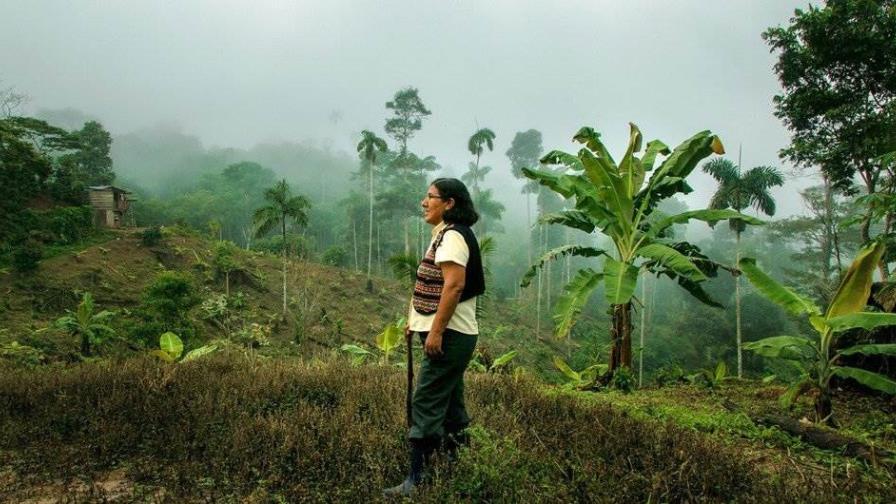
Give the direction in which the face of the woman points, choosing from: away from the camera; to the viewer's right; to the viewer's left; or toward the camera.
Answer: to the viewer's left

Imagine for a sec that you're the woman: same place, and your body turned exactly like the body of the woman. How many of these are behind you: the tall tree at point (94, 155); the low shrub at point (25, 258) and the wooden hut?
0

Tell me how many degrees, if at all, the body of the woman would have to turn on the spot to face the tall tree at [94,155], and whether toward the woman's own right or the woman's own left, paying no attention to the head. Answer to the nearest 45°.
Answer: approximately 45° to the woman's own right

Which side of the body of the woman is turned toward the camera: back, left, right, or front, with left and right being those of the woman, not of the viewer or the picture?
left

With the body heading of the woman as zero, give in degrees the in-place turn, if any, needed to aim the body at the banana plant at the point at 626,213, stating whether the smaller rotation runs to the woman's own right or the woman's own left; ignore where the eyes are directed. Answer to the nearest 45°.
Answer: approximately 135° to the woman's own right

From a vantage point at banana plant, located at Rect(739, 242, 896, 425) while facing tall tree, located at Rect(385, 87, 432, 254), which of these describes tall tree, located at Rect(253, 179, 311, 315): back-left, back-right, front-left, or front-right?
front-left

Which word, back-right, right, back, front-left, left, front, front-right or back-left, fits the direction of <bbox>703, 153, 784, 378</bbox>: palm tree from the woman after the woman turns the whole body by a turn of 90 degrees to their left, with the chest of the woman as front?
back-left

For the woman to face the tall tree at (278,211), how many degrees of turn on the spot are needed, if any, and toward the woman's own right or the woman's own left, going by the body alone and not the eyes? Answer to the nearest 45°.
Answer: approximately 90° to the woman's own right

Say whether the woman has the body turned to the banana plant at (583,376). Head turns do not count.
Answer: no

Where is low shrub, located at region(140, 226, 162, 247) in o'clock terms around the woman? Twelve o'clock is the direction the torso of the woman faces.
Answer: The low shrub is roughly at 2 o'clock from the woman.

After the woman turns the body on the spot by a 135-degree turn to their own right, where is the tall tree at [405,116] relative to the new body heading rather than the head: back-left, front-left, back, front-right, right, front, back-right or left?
front-left

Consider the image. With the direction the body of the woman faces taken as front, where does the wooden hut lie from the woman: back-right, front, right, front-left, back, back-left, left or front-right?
front-right

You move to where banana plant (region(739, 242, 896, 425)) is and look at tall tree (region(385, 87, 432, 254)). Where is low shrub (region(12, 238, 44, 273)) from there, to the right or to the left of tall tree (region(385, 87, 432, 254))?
left

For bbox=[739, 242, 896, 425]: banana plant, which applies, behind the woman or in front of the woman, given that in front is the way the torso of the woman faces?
behind
